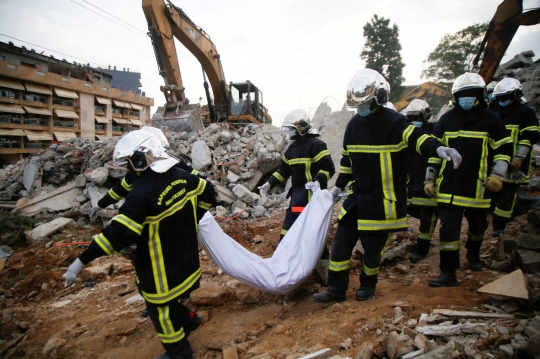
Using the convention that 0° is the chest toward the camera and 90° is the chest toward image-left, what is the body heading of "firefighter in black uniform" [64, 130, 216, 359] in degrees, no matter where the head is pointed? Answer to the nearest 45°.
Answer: approximately 135°

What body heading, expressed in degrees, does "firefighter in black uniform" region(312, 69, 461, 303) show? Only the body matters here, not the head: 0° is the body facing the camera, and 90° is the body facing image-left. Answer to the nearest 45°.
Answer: approximately 45°

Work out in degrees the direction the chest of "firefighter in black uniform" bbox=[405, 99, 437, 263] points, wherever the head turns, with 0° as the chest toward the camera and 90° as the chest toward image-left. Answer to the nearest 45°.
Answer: approximately 45°

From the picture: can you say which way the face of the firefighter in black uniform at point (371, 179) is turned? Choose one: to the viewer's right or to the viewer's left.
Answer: to the viewer's left

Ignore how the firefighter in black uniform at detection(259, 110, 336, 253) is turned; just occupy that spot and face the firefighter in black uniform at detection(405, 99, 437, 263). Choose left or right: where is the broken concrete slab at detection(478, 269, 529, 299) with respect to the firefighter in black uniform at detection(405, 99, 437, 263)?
right

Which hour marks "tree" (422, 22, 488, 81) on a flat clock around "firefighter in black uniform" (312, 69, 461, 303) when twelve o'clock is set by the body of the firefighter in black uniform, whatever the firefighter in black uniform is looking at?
The tree is roughly at 5 o'clock from the firefighter in black uniform.

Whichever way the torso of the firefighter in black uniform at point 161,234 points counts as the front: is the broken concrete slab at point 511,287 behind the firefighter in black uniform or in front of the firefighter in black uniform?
behind

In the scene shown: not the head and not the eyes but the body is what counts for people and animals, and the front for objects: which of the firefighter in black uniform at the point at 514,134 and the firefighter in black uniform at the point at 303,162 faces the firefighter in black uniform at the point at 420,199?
the firefighter in black uniform at the point at 514,134
